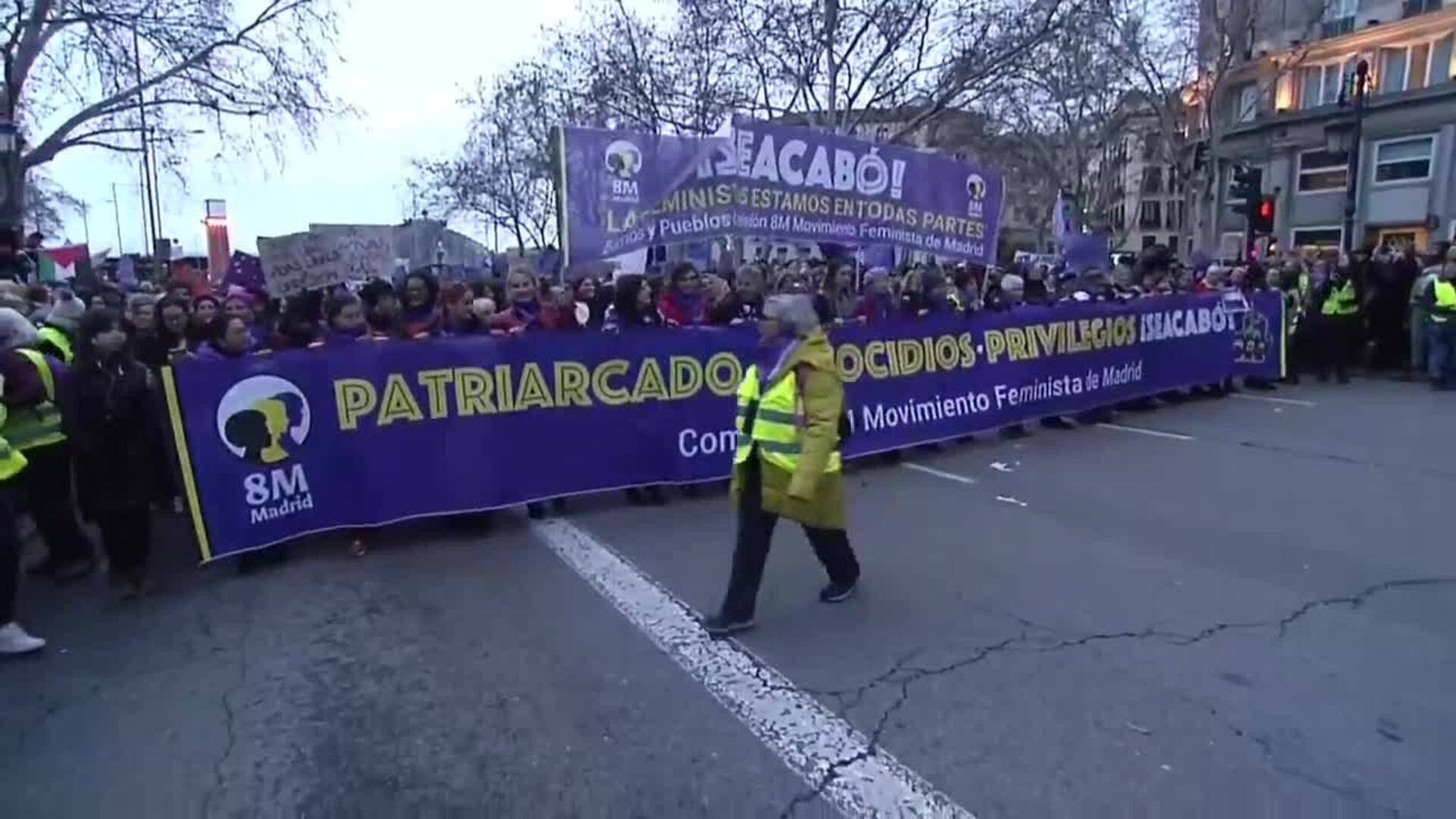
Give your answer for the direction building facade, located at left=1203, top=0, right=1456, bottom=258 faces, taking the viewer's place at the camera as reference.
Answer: facing the viewer and to the left of the viewer

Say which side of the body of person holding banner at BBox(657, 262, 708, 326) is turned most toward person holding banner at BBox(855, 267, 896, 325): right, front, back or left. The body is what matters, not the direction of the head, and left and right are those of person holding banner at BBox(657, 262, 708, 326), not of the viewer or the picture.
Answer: left

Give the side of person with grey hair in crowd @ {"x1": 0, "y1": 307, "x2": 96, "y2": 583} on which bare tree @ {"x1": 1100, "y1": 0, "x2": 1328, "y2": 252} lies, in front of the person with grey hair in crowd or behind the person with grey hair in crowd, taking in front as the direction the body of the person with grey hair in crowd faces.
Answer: behind

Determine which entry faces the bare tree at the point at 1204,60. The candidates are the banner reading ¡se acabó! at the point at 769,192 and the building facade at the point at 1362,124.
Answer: the building facade

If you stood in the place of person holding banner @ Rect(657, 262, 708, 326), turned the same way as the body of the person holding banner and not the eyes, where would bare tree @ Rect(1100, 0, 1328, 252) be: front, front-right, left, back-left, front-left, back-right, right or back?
back-left

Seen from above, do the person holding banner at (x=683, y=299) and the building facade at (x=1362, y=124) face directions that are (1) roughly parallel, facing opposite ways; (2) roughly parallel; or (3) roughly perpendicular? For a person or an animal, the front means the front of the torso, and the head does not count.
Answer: roughly perpendicular

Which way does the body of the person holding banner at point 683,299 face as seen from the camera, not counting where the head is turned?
toward the camera

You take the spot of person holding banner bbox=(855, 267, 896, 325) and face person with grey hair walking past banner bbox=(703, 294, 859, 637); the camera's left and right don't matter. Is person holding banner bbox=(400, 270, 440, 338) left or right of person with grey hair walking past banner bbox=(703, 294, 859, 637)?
right

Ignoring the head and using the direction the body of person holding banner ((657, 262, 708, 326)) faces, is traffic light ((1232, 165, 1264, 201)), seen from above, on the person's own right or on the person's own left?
on the person's own left

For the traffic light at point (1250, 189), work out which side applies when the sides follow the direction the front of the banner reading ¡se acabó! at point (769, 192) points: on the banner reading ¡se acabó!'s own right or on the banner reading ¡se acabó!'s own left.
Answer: on the banner reading ¡se acabó!'s own left

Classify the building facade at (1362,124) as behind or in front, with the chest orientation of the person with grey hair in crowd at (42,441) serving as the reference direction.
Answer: behind

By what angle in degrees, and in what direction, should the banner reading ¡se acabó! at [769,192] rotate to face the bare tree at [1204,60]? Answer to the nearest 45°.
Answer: approximately 90° to its left

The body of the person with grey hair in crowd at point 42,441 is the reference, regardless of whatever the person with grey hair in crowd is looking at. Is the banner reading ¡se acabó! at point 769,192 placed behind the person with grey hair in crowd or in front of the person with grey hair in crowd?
behind

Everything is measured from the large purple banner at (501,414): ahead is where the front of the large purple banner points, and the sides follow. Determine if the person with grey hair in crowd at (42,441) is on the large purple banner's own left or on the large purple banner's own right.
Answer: on the large purple banner's own right
